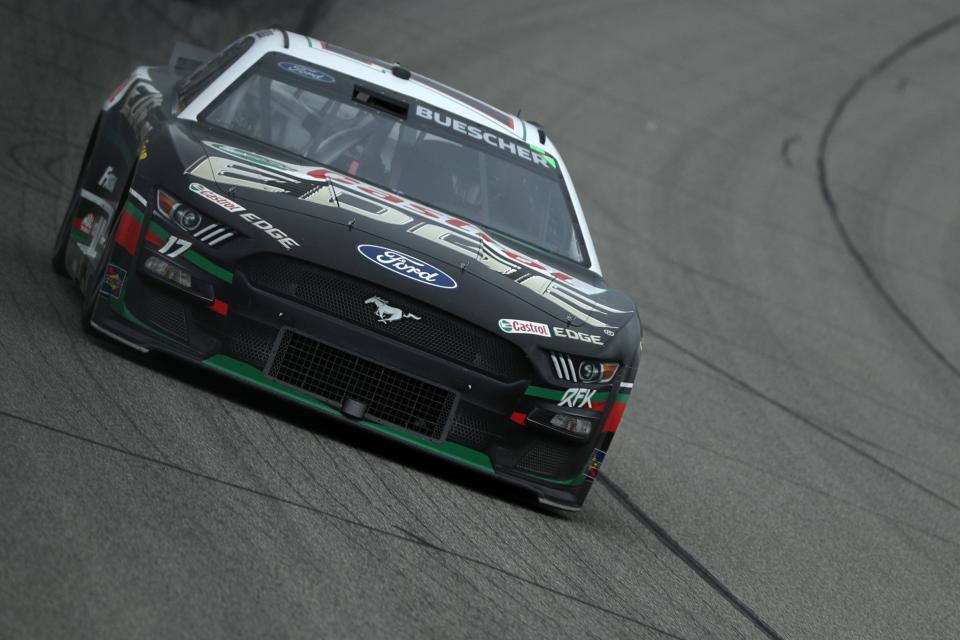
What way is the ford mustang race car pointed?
toward the camera
